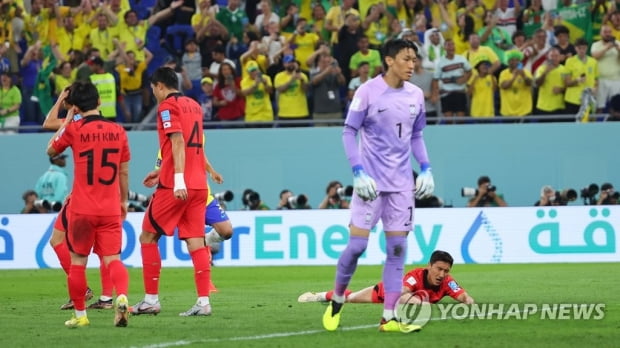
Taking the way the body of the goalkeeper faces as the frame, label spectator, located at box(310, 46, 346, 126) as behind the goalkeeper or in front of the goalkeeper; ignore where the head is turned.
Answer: behind

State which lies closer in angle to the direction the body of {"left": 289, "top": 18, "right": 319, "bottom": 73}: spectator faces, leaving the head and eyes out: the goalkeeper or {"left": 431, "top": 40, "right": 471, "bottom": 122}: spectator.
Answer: the goalkeeper

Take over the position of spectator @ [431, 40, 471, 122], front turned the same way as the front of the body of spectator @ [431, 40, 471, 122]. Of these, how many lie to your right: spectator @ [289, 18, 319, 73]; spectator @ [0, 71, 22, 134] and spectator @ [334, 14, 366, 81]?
3

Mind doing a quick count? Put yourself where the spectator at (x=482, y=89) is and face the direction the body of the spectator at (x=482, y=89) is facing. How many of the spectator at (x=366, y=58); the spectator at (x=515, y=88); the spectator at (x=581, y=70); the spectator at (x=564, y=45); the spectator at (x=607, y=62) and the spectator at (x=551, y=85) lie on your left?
5

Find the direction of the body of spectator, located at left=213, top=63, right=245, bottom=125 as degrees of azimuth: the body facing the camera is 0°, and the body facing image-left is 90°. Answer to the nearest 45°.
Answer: approximately 0°

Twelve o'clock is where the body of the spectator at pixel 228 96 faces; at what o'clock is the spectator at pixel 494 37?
the spectator at pixel 494 37 is roughly at 9 o'clock from the spectator at pixel 228 96.

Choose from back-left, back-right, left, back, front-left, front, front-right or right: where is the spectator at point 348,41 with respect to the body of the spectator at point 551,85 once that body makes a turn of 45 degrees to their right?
front-right

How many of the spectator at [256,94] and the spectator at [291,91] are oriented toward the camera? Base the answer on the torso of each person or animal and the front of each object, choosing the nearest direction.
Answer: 2

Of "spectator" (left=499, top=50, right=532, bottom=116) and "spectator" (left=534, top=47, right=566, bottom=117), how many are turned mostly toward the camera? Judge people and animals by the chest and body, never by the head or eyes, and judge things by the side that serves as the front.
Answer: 2

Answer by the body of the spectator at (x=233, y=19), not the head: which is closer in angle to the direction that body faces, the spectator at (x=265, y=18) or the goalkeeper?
the goalkeeper
